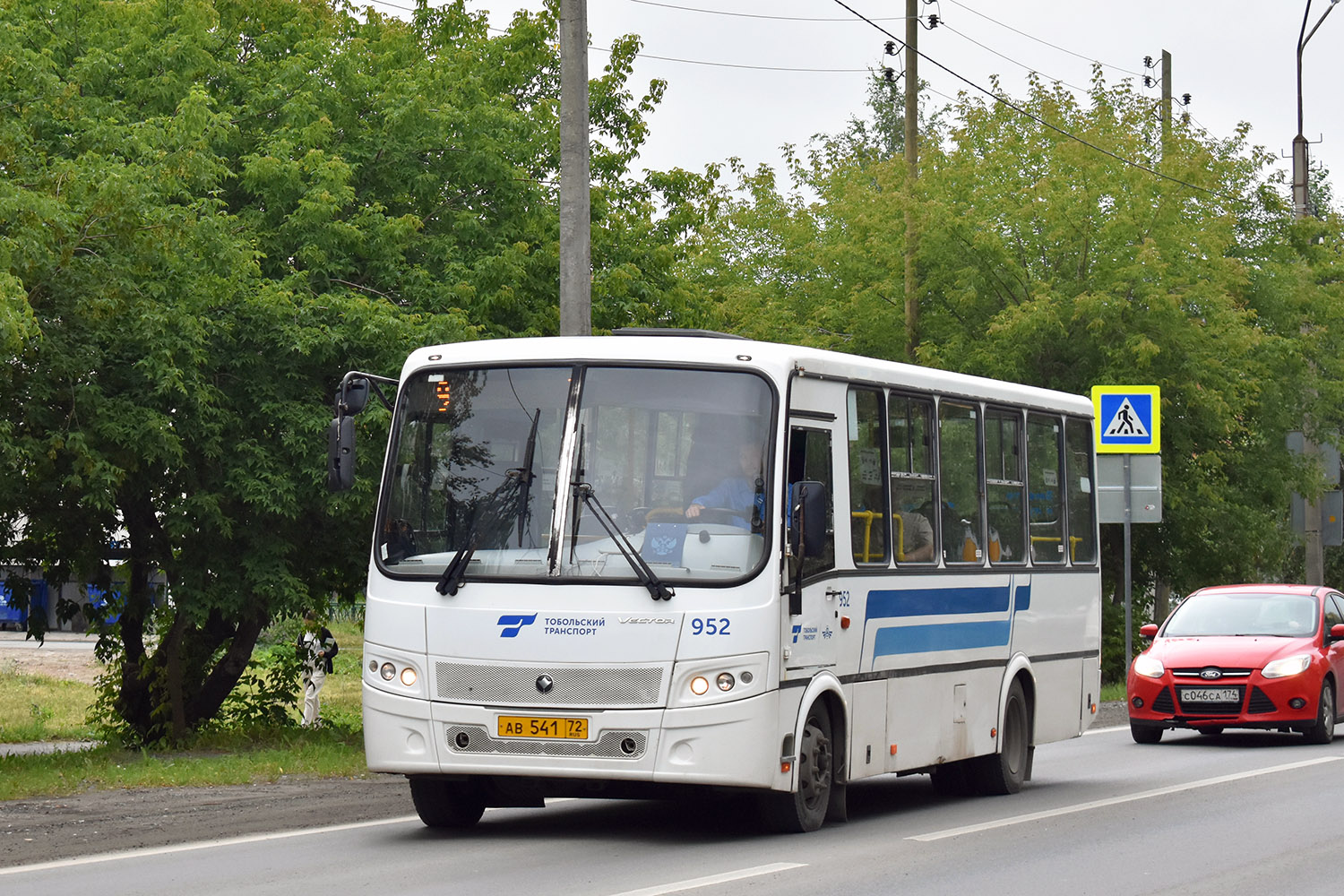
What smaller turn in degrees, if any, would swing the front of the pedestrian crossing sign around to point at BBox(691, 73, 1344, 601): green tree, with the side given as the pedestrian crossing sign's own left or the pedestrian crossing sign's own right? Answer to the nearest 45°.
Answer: approximately 180°

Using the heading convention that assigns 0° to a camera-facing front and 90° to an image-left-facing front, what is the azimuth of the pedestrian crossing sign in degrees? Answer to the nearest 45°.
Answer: approximately 0°

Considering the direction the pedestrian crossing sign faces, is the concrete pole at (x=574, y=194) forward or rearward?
forward

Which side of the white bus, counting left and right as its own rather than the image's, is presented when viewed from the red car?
back

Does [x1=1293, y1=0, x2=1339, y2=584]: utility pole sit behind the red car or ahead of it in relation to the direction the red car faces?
behind

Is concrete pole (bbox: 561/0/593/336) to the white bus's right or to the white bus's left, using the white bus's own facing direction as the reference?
on its right

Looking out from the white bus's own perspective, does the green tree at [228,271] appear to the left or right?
on its right

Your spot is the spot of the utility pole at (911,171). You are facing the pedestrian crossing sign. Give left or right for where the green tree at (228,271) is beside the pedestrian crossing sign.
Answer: right

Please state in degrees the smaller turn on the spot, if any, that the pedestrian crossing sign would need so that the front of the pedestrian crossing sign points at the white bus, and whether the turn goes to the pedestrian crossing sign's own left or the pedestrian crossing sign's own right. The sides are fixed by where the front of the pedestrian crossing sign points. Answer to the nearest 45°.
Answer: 0° — it already faces it

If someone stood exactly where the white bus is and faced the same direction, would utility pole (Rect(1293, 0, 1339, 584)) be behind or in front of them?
behind
